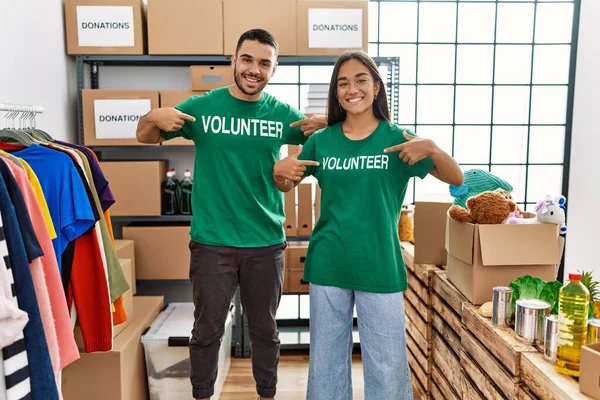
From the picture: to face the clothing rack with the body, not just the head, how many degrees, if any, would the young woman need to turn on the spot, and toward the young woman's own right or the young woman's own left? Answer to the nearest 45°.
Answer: approximately 90° to the young woman's own right

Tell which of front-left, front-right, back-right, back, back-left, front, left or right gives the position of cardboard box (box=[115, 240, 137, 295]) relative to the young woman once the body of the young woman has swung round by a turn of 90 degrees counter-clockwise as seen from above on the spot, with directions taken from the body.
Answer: back-left

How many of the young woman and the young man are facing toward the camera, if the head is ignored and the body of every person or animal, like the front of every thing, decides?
2

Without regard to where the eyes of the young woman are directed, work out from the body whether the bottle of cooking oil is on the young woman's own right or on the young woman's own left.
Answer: on the young woman's own left

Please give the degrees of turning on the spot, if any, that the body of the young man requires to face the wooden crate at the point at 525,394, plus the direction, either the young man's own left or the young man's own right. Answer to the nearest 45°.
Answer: approximately 45° to the young man's own left

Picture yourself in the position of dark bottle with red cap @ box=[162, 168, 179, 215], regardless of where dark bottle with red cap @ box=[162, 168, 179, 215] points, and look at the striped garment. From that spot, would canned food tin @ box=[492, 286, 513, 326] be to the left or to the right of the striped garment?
left

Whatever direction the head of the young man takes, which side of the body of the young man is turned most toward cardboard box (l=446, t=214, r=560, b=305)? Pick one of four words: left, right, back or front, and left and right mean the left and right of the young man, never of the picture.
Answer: left

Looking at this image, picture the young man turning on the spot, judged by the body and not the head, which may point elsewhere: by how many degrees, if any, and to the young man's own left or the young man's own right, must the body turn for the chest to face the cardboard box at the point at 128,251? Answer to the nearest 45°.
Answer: approximately 135° to the young man's own right

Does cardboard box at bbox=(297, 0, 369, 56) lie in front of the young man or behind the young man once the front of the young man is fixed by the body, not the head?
behind
